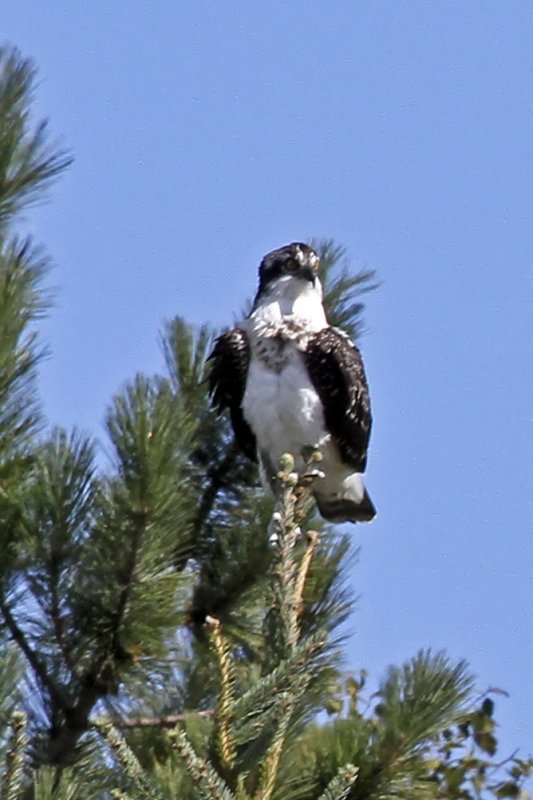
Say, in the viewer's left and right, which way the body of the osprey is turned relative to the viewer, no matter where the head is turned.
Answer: facing the viewer
